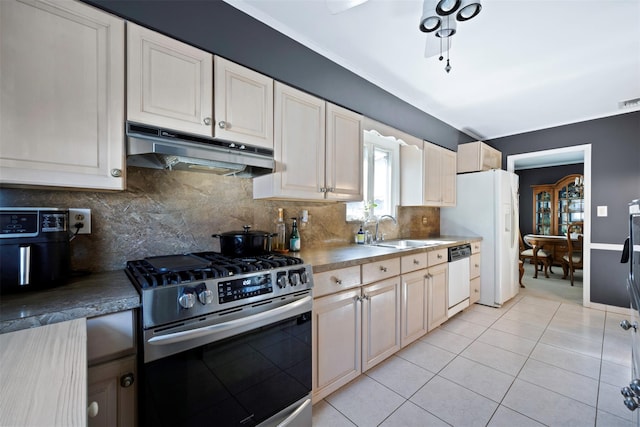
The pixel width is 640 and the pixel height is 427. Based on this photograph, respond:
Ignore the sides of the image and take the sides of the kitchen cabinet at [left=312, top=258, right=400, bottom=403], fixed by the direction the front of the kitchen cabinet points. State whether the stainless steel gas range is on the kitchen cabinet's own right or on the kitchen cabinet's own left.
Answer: on the kitchen cabinet's own right

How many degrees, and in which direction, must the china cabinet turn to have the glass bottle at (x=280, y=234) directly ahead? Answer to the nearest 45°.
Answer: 0° — it already faces it

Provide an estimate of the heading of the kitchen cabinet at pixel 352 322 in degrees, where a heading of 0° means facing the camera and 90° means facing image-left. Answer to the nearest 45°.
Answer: approximately 315°

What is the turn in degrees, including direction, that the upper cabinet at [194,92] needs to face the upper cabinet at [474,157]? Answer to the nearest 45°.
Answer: approximately 45° to its left

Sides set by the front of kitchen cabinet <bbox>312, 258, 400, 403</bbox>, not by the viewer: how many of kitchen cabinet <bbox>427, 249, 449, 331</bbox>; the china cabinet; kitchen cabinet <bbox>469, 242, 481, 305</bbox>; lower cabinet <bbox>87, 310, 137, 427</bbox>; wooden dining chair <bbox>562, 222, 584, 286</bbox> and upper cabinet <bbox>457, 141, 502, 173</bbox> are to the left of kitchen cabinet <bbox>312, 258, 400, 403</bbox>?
5

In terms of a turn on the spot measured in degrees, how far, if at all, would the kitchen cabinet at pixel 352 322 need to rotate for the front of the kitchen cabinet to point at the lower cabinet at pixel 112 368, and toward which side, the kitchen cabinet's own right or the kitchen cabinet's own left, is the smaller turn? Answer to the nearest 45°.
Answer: approximately 90° to the kitchen cabinet's own right
